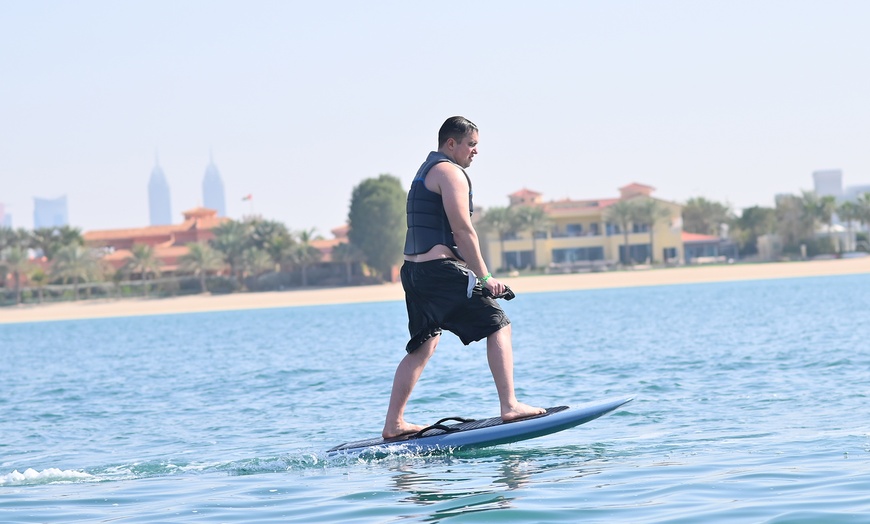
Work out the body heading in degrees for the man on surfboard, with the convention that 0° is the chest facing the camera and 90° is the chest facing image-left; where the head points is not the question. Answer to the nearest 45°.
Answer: approximately 270°

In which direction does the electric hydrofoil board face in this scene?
to the viewer's right
